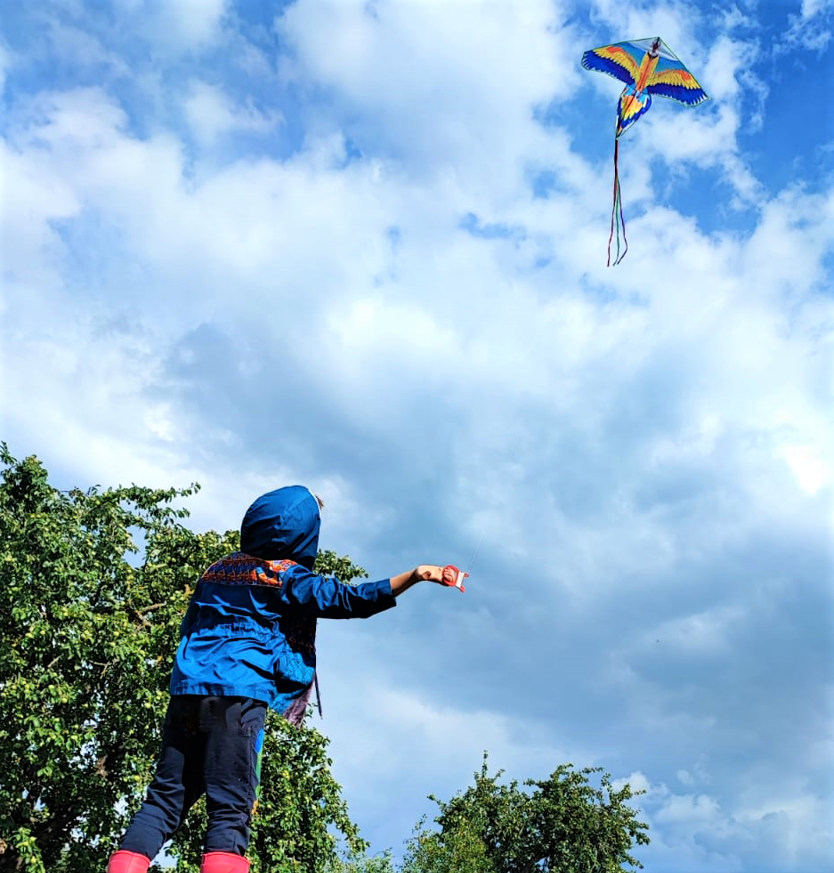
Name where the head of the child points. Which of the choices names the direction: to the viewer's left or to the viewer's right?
to the viewer's right

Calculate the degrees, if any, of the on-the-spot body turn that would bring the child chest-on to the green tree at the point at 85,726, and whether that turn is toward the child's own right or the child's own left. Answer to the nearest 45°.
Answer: approximately 45° to the child's own left

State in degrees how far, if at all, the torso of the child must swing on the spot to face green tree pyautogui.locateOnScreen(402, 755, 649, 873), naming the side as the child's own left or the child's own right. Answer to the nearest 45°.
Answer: approximately 45° to the child's own left

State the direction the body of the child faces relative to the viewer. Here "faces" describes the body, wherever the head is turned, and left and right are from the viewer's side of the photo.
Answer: facing away from the viewer and to the right of the viewer
